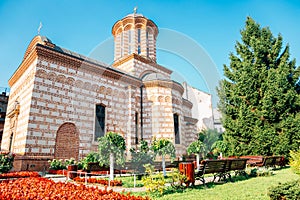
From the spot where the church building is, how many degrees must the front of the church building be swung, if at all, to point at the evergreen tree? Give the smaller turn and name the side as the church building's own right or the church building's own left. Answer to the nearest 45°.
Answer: approximately 135° to the church building's own left

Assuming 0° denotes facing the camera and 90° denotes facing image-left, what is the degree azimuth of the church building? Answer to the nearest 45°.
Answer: approximately 45°

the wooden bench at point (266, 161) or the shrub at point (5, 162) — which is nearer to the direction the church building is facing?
the shrub

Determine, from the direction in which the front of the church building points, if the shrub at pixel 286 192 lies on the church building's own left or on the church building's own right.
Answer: on the church building's own left

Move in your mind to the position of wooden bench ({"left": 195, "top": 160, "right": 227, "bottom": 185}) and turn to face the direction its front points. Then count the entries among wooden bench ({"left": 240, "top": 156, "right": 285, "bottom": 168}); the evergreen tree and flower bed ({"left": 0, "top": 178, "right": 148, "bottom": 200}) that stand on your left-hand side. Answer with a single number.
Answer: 1

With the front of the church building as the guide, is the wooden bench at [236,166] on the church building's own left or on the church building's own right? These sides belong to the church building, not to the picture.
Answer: on the church building's own left
